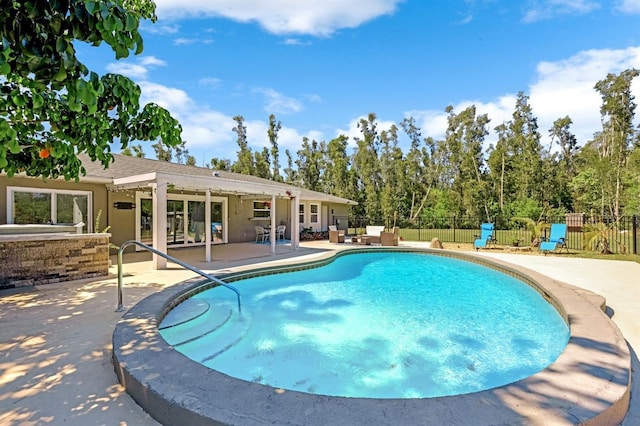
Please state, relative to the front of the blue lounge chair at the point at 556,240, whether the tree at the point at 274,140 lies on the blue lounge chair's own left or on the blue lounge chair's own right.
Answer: on the blue lounge chair's own right

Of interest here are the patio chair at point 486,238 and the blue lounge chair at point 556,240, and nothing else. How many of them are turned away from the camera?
0

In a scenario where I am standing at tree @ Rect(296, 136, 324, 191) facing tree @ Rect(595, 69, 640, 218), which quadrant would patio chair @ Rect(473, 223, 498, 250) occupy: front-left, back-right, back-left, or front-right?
front-right

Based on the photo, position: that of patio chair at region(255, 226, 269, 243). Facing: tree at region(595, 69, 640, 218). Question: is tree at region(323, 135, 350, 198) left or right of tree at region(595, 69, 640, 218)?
left

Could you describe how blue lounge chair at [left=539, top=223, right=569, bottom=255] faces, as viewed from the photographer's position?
facing the viewer and to the left of the viewer

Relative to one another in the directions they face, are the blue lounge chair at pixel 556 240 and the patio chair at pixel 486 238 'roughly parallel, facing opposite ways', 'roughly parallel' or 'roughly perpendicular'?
roughly parallel

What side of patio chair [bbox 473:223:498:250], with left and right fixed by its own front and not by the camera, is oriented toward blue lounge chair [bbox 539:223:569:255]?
left

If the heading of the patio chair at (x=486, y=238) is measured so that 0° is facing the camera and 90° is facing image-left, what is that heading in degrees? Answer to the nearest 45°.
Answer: approximately 45°

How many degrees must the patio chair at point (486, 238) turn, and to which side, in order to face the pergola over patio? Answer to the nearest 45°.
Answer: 0° — it already faces it

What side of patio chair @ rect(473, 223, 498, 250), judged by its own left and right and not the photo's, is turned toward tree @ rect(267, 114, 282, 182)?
right

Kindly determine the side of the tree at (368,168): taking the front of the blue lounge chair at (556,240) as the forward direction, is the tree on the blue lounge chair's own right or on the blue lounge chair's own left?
on the blue lounge chair's own right

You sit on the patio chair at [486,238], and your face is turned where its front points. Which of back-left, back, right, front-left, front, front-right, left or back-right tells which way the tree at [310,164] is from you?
right

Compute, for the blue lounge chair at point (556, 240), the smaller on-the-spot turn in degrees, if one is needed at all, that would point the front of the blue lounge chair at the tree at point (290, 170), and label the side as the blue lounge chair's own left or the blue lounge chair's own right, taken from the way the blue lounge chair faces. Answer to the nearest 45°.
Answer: approximately 90° to the blue lounge chair's own right
